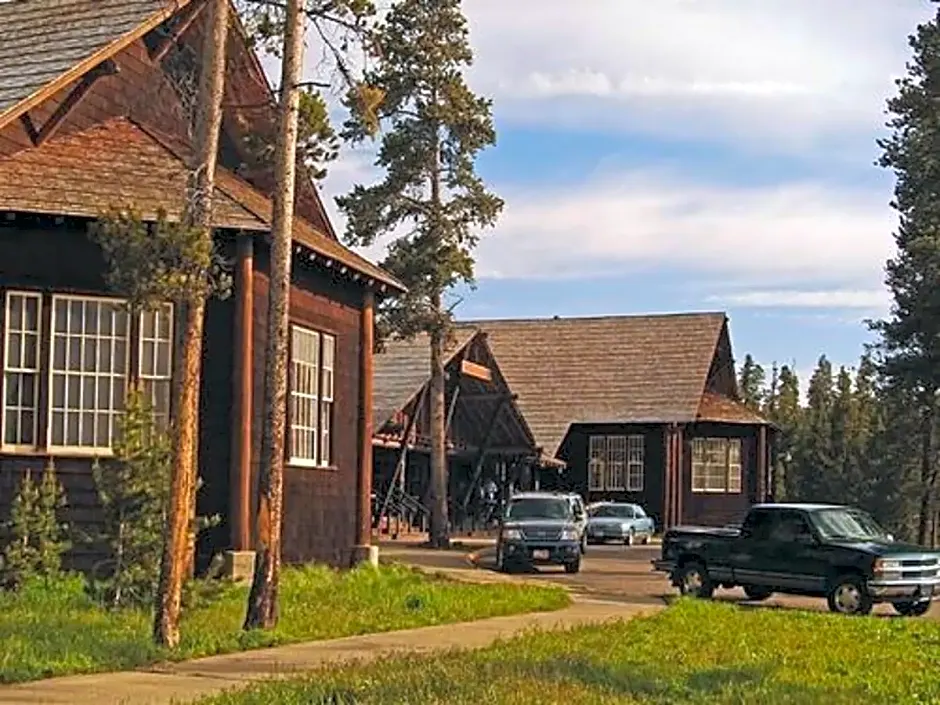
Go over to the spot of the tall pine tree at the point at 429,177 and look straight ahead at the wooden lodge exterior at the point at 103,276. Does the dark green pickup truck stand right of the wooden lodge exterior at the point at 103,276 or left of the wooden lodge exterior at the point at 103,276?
left

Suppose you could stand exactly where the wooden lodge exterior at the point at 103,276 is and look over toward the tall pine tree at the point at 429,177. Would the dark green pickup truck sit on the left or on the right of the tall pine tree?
right

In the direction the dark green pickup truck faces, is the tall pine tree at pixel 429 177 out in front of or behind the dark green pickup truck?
behind

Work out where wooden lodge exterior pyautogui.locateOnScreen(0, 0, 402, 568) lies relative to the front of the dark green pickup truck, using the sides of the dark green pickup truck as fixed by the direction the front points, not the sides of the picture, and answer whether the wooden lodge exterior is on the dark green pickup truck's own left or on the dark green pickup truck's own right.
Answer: on the dark green pickup truck's own right

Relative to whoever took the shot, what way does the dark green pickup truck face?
facing the viewer and to the right of the viewer
